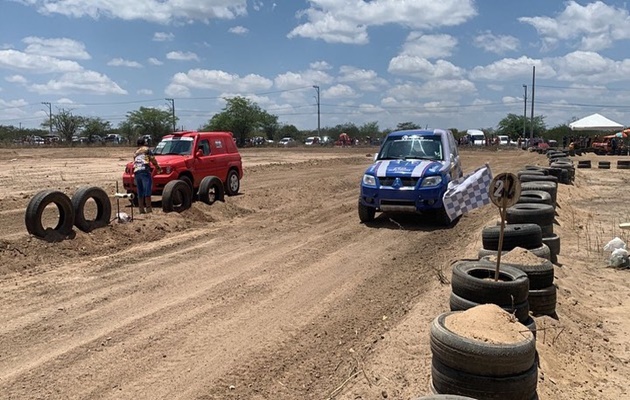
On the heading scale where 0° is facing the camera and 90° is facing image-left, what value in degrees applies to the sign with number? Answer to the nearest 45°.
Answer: approximately 0°

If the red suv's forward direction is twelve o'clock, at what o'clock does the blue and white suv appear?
The blue and white suv is roughly at 9 o'clock from the red suv.

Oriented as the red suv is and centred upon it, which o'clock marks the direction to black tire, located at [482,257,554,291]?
The black tire is roughly at 10 o'clock from the red suv.

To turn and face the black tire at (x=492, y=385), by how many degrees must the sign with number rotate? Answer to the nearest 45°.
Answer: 0° — it already faces it

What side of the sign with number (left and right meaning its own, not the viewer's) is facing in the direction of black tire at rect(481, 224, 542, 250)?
back

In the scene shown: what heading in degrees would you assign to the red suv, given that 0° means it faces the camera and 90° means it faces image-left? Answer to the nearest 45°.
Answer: approximately 45°

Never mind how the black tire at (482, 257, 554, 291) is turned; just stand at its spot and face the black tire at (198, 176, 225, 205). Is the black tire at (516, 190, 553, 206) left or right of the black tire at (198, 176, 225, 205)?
right

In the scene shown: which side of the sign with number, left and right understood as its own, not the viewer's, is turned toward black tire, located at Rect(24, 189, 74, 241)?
right

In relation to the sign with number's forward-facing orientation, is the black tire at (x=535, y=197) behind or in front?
behind

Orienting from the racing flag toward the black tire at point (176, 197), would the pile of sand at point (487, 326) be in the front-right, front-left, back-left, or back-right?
back-left
